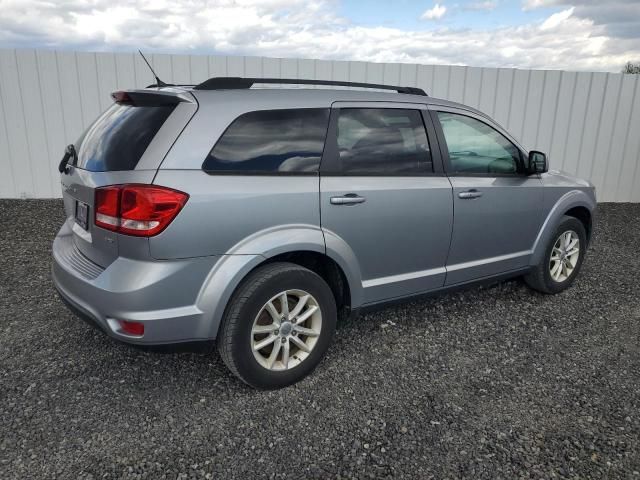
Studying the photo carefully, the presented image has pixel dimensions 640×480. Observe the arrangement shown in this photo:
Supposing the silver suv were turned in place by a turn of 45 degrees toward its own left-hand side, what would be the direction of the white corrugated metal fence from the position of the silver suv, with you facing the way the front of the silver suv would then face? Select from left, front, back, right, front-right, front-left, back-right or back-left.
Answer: front

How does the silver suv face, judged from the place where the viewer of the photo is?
facing away from the viewer and to the right of the viewer
